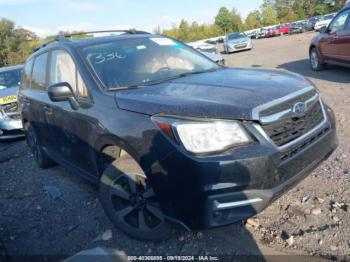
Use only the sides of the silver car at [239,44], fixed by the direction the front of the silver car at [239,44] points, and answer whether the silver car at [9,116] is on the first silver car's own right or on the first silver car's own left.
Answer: on the first silver car's own right

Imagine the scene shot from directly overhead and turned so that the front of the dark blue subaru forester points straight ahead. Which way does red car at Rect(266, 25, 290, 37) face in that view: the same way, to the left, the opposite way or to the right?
to the right

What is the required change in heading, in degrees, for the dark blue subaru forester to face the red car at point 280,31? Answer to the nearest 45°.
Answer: approximately 135° to its left

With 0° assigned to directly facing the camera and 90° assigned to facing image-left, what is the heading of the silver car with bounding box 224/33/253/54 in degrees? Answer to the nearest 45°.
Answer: approximately 315°

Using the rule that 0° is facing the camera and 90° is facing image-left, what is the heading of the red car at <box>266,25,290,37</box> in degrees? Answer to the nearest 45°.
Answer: approximately 45°

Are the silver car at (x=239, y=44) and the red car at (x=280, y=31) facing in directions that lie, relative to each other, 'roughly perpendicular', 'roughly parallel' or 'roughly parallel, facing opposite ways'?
roughly perpendicular

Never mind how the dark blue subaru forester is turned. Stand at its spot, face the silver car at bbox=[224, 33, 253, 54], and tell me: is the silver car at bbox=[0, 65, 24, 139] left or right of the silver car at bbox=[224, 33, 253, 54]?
left

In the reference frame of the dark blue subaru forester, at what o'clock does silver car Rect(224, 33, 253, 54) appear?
The silver car is roughly at 8 o'clock from the dark blue subaru forester.

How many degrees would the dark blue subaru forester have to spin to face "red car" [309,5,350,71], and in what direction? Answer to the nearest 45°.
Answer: approximately 90° to its left

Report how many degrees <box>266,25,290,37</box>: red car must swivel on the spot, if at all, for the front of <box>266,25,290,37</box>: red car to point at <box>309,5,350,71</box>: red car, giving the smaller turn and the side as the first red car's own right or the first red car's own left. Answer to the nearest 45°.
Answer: approximately 45° to the first red car's own left

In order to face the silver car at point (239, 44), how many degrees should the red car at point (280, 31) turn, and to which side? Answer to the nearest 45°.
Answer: approximately 45° to its left
